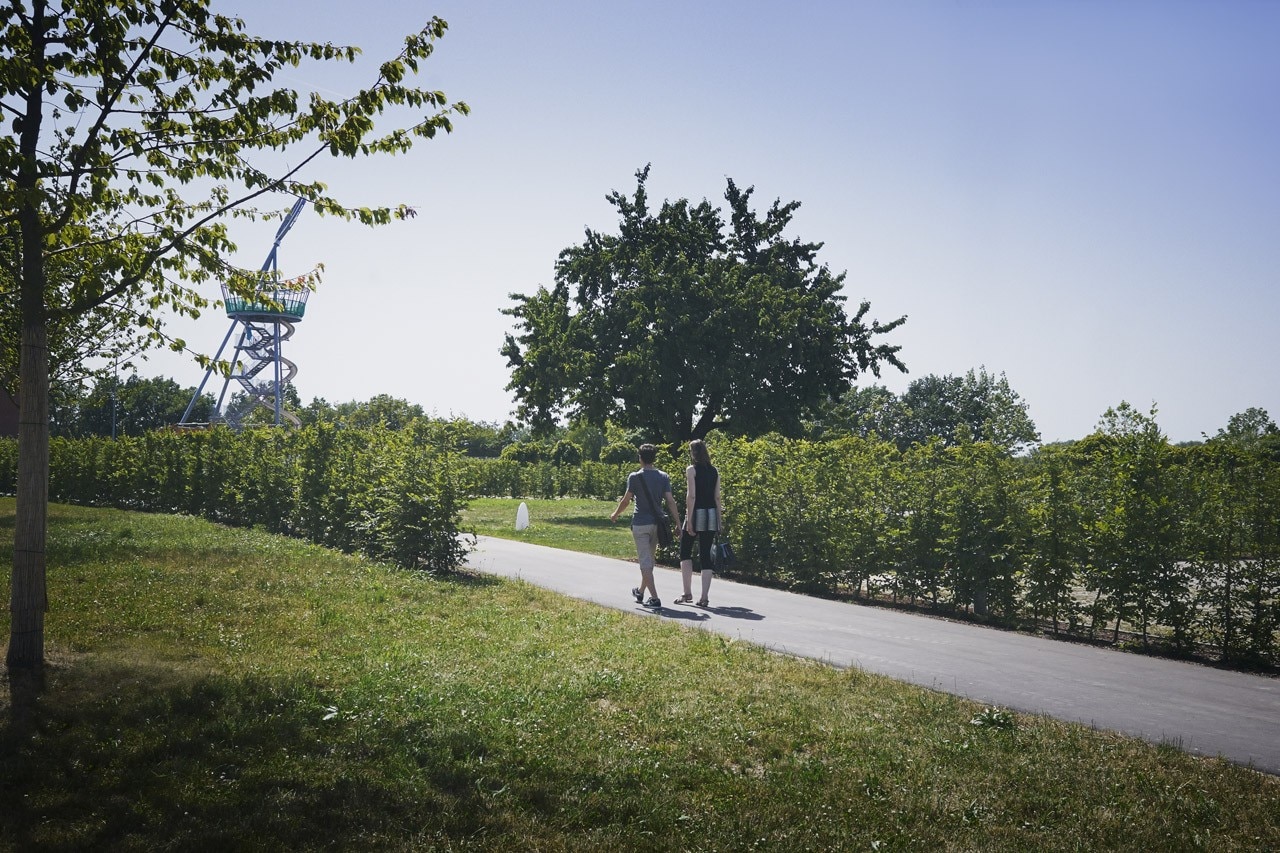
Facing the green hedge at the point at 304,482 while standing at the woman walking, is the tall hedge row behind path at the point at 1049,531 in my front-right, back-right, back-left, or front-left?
back-right

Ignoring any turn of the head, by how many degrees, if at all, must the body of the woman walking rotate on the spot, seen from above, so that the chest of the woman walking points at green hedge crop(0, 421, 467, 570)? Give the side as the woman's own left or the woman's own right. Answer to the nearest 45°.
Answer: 0° — they already face it

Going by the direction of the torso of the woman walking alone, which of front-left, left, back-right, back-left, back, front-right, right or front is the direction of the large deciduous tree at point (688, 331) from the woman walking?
front-right

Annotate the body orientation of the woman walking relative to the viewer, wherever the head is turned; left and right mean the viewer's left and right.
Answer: facing away from the viewer and to the left of the viewer
